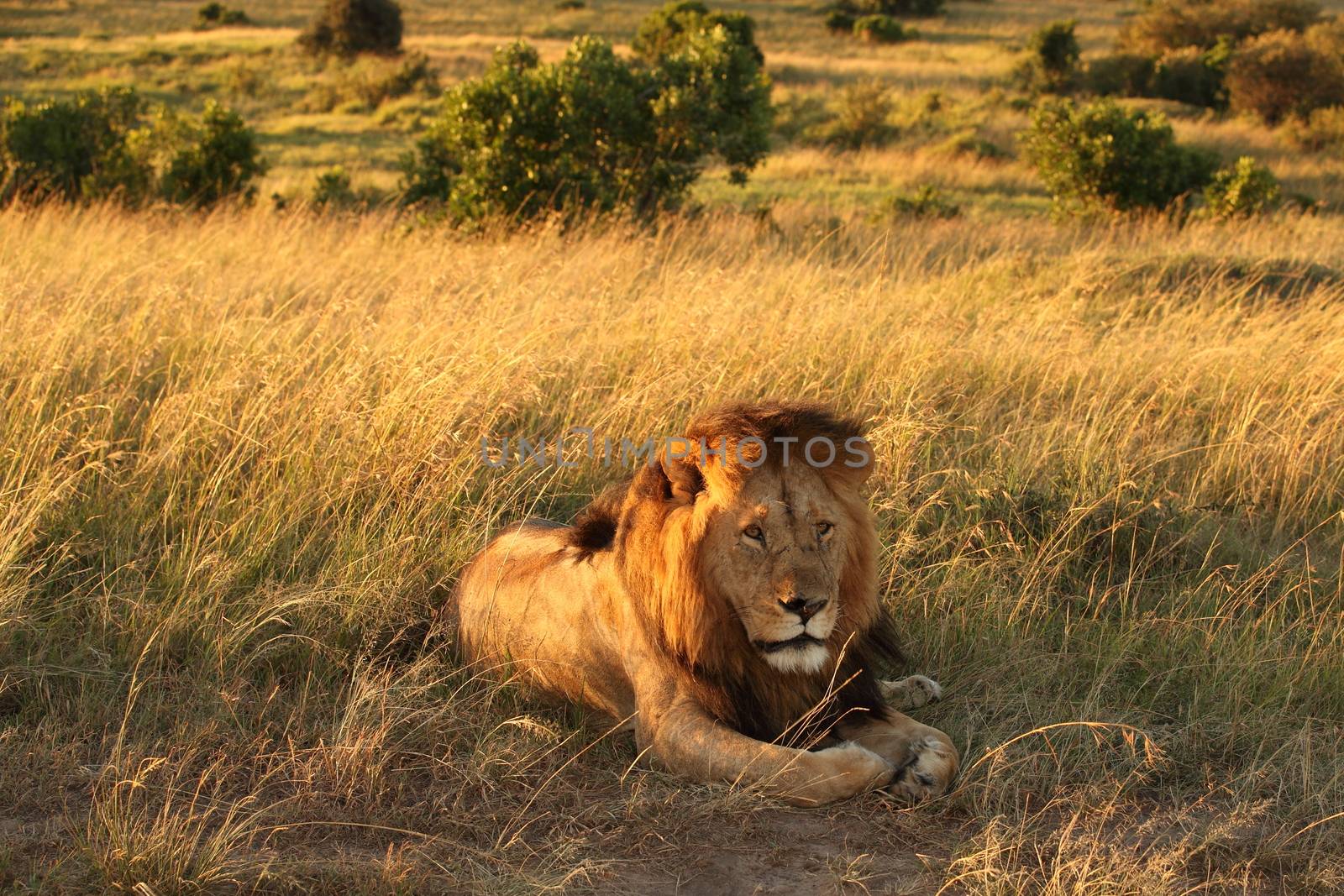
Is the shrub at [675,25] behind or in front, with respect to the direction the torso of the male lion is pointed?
behind

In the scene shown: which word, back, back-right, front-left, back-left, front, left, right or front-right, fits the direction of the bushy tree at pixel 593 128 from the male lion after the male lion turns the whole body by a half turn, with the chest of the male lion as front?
front-right

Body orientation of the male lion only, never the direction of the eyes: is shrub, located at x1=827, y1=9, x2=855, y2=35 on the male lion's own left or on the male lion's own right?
on the male lion's own left

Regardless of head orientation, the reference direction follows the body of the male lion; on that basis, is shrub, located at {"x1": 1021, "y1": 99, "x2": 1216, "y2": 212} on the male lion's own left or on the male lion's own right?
on the male lion's own left

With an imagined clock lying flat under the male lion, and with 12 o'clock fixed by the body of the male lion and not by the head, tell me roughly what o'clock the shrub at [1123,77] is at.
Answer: The shrub is roughly at 8 o'clock from the male lion.

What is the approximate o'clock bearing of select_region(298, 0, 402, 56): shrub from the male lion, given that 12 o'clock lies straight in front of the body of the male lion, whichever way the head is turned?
The shrub is roughly at 7 o'clock from the male lion.

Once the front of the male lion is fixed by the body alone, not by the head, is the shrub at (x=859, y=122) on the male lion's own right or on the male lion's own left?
on the male lion's own left

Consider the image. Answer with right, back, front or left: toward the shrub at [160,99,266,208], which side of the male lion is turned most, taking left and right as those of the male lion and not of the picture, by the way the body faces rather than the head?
back

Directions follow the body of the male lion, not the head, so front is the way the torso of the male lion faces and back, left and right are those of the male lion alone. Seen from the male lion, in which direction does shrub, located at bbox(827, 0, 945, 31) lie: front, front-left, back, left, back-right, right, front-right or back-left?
back-left

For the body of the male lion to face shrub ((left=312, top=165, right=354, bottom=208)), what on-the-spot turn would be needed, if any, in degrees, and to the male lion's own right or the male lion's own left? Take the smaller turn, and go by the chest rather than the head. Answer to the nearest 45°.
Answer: approximately 135° to the male lion's own left
